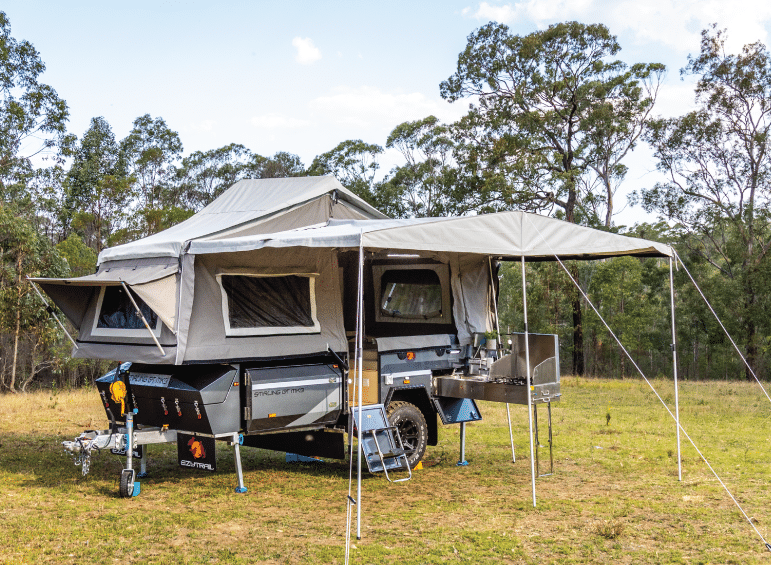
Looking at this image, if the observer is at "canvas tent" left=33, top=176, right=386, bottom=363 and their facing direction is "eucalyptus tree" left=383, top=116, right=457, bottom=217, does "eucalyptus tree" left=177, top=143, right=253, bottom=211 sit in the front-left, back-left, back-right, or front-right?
front-left

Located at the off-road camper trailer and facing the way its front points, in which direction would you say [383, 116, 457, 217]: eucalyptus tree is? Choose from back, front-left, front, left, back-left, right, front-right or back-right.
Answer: back-right

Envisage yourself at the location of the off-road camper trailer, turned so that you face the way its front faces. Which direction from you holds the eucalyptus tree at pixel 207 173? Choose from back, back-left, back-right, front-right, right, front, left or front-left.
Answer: back-right

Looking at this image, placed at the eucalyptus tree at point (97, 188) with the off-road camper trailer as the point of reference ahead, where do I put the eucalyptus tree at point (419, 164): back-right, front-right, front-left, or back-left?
front-left

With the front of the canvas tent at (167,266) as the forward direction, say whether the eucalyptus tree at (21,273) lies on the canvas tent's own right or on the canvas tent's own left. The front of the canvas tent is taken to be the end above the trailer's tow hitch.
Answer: on the canvas tent's own right

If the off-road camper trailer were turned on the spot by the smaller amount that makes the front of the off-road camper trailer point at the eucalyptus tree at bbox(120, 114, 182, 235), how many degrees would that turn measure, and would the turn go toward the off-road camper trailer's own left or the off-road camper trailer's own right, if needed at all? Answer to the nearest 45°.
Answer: approximately 135° to the off-road camper trailer's own right

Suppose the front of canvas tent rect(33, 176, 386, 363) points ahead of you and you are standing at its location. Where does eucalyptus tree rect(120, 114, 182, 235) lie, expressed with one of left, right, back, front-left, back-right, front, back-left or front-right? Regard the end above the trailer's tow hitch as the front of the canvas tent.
back-right

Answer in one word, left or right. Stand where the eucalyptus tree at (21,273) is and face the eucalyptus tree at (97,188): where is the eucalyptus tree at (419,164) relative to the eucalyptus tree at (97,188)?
right

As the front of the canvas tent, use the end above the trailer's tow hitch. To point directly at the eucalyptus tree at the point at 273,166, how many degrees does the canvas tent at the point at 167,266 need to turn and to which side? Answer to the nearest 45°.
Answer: approximately 135° to its right

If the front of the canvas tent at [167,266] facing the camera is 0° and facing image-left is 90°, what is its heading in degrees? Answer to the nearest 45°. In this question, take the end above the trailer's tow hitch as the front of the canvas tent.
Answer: approximately 45°

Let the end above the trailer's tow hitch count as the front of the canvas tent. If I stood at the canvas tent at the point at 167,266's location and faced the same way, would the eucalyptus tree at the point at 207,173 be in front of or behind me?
behind

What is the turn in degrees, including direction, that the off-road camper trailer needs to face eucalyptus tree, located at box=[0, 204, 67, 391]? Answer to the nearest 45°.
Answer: approximately 90° to its right

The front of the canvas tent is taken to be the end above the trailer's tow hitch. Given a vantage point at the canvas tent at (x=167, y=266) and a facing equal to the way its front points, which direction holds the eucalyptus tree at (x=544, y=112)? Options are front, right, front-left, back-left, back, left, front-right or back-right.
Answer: back

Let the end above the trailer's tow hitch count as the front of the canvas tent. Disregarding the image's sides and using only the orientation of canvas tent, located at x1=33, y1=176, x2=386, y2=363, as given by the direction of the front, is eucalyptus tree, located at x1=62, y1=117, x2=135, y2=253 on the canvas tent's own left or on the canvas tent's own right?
on the canvas tent's own right

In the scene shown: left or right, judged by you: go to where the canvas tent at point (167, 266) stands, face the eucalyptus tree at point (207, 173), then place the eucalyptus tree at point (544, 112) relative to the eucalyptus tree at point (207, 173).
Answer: right
